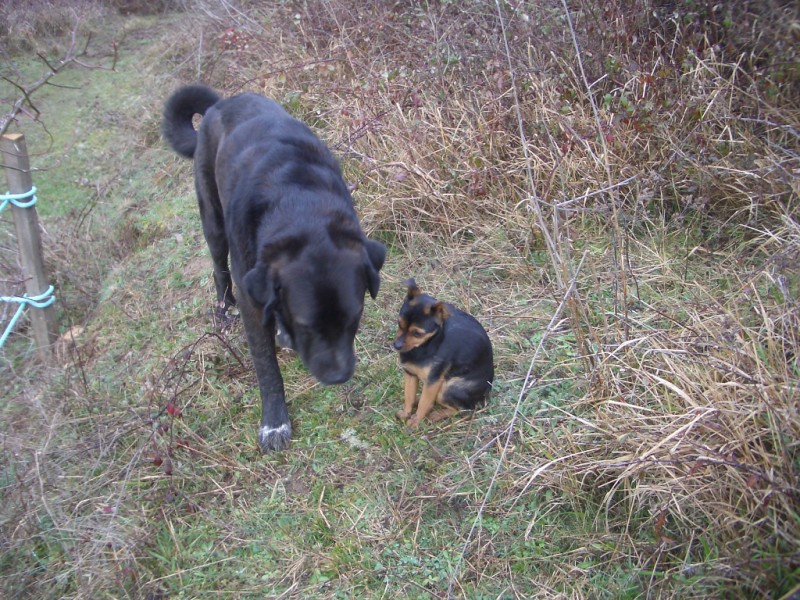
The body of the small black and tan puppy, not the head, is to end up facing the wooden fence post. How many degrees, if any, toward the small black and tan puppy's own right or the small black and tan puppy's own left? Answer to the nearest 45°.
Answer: approximately 90° to the small black and tan puppy's own right

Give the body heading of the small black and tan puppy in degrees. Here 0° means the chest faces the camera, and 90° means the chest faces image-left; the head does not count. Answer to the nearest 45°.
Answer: approximately 45°
